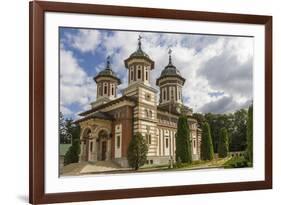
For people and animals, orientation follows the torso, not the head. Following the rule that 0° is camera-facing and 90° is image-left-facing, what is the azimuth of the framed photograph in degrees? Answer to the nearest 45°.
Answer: approximately 315°
